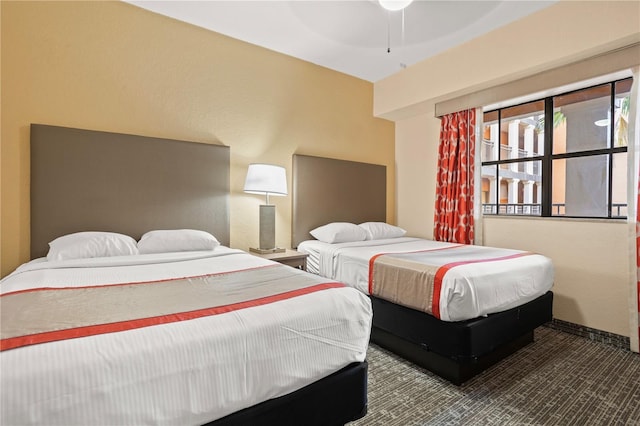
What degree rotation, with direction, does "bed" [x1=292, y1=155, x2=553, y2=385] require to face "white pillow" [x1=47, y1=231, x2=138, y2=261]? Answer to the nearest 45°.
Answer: approximately 135° to its right

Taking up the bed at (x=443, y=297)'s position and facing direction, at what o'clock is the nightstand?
The nightstand is roughly at 5 o'clock from the bed.

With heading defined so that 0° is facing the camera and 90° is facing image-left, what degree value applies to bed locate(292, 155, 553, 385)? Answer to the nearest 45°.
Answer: approximately 315°

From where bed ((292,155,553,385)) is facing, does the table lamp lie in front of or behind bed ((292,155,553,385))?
behind

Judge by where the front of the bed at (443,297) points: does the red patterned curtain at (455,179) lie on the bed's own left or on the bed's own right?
on the bed's own left

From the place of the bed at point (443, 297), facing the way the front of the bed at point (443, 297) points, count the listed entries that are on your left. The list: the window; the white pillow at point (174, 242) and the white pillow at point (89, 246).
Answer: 1
